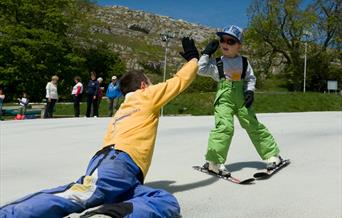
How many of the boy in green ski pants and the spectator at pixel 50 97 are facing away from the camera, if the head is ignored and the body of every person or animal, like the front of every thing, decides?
0

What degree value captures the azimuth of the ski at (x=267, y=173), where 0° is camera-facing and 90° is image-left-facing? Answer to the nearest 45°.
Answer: approximately 45°

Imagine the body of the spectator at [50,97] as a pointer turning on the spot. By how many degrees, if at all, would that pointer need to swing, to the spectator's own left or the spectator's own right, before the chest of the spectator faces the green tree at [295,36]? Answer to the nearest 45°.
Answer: approximately 90° to the spectator's own left
